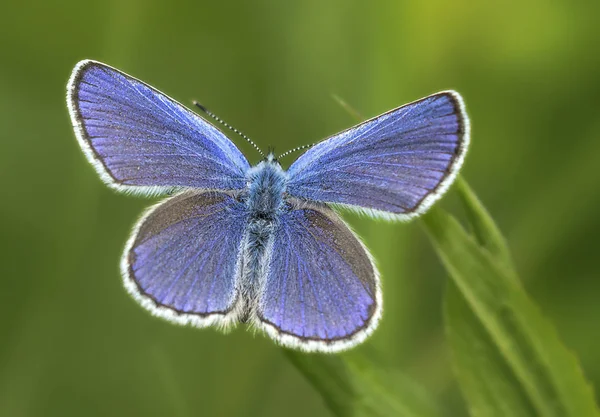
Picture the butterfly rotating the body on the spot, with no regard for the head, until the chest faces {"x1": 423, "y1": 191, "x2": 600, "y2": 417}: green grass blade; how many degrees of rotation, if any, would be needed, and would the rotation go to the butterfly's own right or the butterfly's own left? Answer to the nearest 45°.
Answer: approximately 135° to the butterfly's own right

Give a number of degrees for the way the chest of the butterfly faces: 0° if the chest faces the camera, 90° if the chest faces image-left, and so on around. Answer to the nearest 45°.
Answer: approximately 180°
